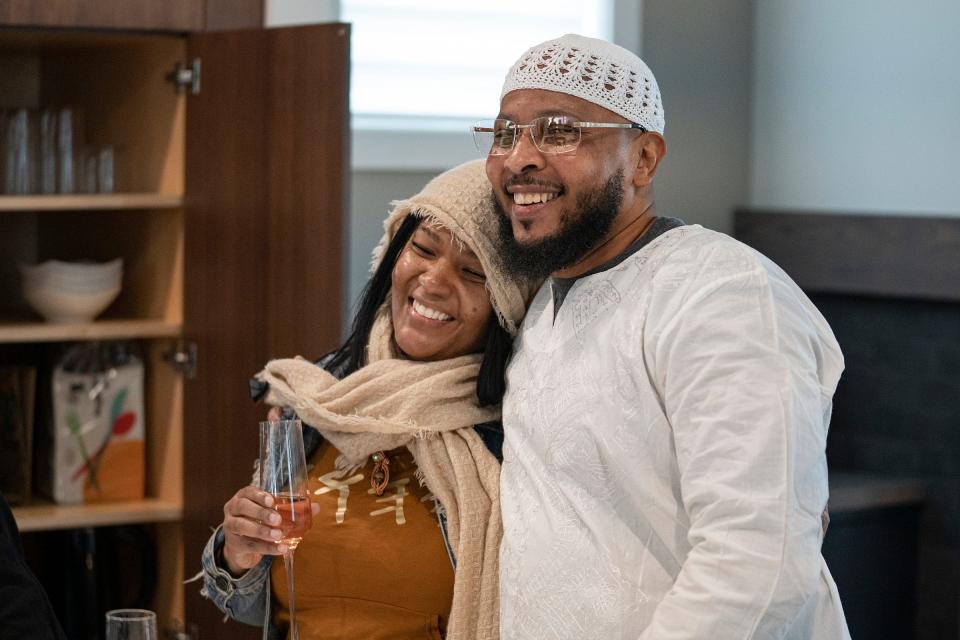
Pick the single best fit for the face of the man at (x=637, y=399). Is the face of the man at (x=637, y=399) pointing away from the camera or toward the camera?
toward the camera

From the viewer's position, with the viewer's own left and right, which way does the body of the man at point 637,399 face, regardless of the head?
facing the viewer and to the left of the viewer

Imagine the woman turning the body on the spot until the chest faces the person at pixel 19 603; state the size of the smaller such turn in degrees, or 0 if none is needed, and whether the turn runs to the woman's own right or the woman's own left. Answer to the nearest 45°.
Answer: approximately 45° to the woman's own right

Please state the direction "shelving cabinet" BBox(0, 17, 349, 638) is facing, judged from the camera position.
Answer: facing the viewer

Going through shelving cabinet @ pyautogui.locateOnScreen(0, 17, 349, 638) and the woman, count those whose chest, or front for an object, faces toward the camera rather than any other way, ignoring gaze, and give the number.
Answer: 2

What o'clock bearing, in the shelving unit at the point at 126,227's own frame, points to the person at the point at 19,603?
The person is roughly at 12 o'clock from the shelving unit.

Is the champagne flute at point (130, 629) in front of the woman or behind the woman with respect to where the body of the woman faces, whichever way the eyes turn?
in front

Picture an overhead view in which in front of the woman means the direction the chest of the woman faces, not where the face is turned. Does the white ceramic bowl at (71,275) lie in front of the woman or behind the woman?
behind

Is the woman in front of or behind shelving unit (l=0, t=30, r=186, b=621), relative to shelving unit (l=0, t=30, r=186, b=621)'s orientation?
in front
